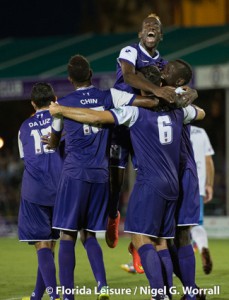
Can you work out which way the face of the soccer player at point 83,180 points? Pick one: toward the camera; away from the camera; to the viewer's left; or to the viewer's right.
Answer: away from the camera

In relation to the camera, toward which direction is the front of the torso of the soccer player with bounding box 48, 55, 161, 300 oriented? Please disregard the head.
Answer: away from the camera

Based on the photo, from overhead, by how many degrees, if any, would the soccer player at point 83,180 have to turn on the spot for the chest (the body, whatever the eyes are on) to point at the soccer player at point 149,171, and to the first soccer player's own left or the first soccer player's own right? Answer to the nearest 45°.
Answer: approximately 135° to the first soccer player's own right

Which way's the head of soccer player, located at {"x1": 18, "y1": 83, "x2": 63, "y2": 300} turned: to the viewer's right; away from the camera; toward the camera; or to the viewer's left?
away from the camera

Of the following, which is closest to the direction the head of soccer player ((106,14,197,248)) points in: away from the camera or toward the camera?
toward the camera

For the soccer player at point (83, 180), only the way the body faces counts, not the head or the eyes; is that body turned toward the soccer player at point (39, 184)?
no
